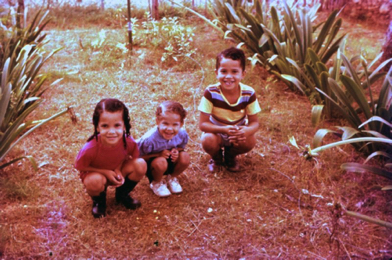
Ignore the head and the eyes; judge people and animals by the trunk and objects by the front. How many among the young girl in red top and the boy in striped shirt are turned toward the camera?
2

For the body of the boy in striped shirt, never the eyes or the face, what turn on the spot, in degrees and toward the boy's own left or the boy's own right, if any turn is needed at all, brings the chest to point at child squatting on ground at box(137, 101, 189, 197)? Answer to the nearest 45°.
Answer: approximately 45° to the boy's own right

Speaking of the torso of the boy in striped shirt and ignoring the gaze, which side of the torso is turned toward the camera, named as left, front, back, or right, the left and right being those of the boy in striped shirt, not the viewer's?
front

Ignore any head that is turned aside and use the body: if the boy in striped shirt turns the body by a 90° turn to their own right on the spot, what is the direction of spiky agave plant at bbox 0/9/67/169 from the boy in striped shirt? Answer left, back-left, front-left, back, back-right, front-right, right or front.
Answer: front

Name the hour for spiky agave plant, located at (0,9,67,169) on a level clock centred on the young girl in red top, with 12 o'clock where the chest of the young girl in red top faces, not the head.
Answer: The spiky agave plant is roughly at 5 o'clock from the young girl in red top.

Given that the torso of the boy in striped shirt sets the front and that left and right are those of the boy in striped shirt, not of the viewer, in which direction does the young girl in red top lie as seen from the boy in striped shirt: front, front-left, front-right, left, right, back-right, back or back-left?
front-right

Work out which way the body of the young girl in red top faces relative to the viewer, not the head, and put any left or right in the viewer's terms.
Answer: facing the viewer

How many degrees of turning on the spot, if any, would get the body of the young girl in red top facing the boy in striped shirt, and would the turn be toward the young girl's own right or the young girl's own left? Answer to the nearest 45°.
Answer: approximately 135° to the young girl's own left
